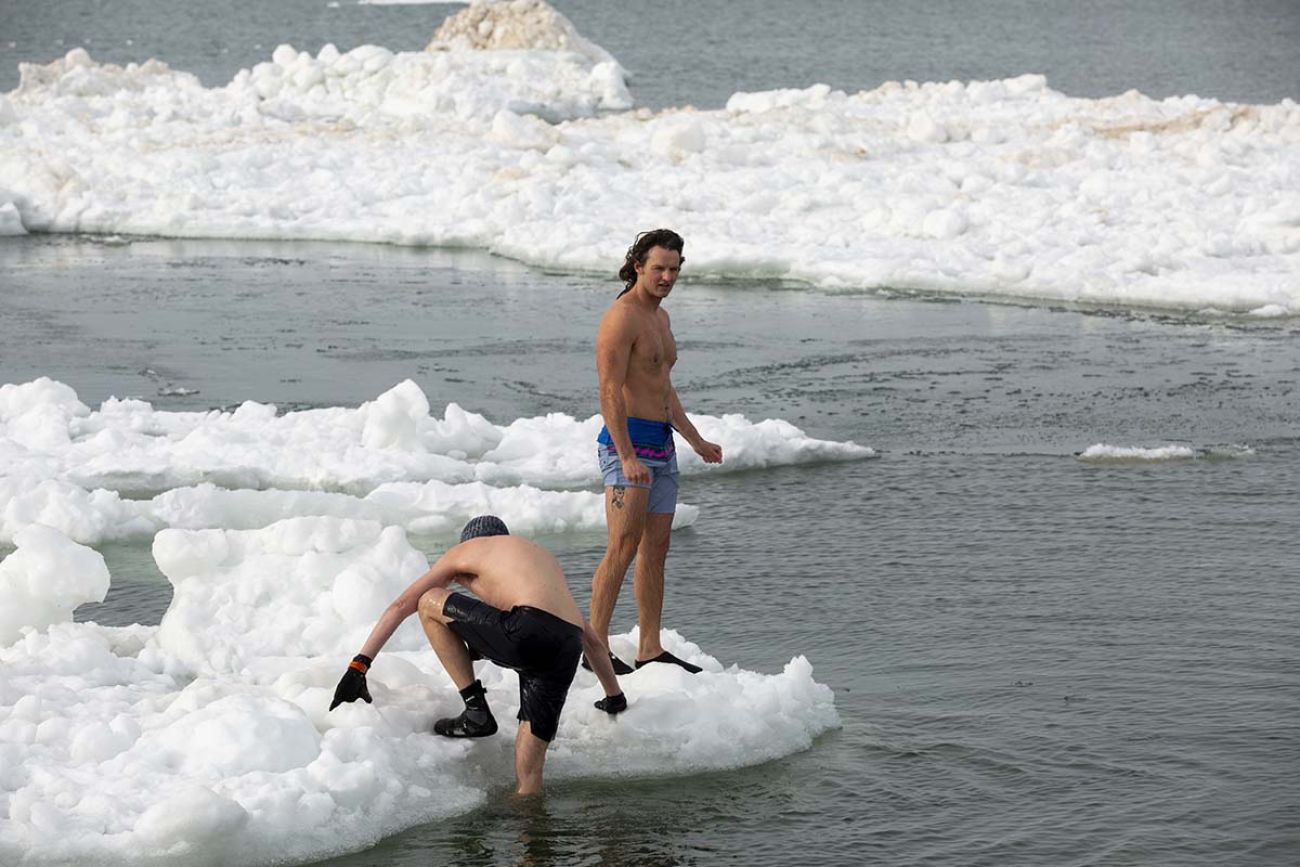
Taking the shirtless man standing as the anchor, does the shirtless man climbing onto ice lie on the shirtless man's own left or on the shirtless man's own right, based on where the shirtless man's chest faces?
on the shirtless man's own right

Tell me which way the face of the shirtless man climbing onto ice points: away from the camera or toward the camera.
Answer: away from the camera

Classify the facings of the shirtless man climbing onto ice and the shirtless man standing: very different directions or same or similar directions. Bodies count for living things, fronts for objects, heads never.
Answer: very different directions

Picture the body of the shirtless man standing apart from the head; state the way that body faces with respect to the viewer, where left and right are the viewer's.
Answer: facing the viewer and to the right of the viewer

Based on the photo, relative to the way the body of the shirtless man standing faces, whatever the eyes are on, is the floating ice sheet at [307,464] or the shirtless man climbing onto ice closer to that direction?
the shirtless man climbing onto ice

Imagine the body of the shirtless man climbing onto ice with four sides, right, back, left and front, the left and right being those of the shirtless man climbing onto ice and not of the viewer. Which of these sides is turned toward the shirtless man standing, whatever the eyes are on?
right

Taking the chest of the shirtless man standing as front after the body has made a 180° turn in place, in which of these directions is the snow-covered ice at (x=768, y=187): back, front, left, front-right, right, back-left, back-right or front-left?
front-right

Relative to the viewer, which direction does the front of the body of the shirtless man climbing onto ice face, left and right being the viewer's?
facing away from the viewer and to the left of the viewer

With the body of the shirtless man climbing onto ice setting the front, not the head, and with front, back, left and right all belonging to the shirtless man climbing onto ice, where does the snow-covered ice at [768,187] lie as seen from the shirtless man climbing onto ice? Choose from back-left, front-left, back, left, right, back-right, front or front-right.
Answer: front-right

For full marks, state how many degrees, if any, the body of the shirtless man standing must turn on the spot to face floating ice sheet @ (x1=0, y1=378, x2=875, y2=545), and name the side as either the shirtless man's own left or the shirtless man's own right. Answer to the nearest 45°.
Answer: approximately 180°
